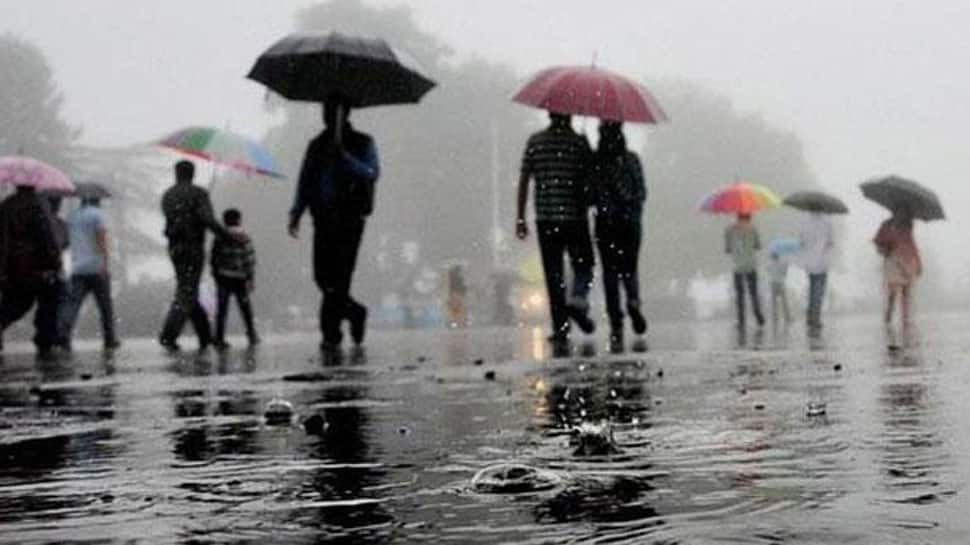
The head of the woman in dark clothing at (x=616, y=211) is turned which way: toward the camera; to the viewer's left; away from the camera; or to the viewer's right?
away from the camera

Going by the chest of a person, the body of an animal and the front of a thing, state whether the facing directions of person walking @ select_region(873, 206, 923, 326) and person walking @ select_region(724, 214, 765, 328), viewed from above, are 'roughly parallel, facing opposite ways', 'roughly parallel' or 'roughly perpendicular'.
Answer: roughly parallel

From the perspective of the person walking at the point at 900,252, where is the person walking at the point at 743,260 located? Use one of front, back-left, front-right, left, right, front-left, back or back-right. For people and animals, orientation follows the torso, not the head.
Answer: front-left

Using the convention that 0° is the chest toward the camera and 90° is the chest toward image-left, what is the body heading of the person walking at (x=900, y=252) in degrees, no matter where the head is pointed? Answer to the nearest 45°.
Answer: approximately 180°

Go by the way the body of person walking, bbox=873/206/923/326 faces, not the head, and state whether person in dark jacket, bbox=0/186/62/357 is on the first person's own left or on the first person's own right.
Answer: on the first person's own left
